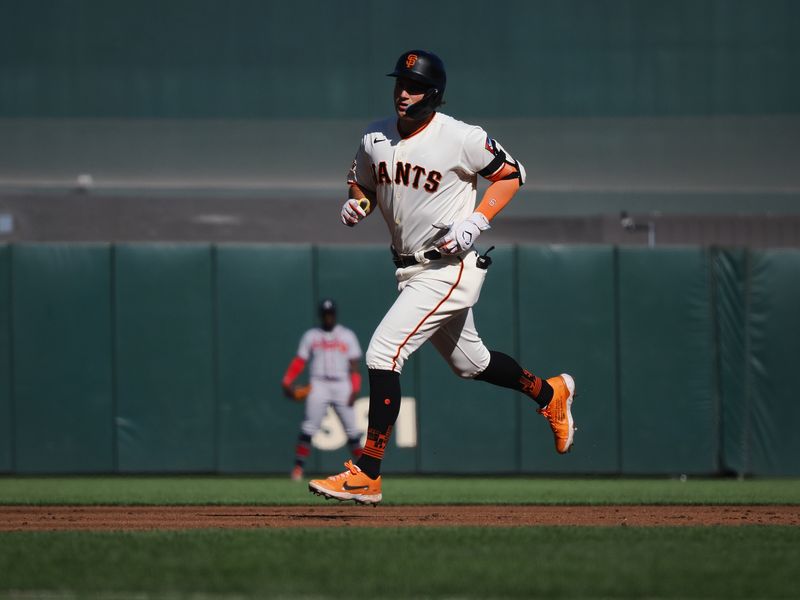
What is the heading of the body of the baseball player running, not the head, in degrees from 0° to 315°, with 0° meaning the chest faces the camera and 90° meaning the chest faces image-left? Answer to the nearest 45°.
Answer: approximately 45°

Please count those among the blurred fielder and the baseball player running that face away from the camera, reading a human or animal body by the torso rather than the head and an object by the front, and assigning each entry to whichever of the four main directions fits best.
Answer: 0

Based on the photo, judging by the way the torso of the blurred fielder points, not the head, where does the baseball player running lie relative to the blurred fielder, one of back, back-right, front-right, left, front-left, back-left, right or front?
front

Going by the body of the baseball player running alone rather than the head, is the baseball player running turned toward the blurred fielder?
no

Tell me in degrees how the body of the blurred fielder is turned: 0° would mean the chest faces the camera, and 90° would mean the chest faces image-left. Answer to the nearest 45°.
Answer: approximately 0°

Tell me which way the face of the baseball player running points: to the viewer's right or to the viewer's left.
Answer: to the viewer's left
